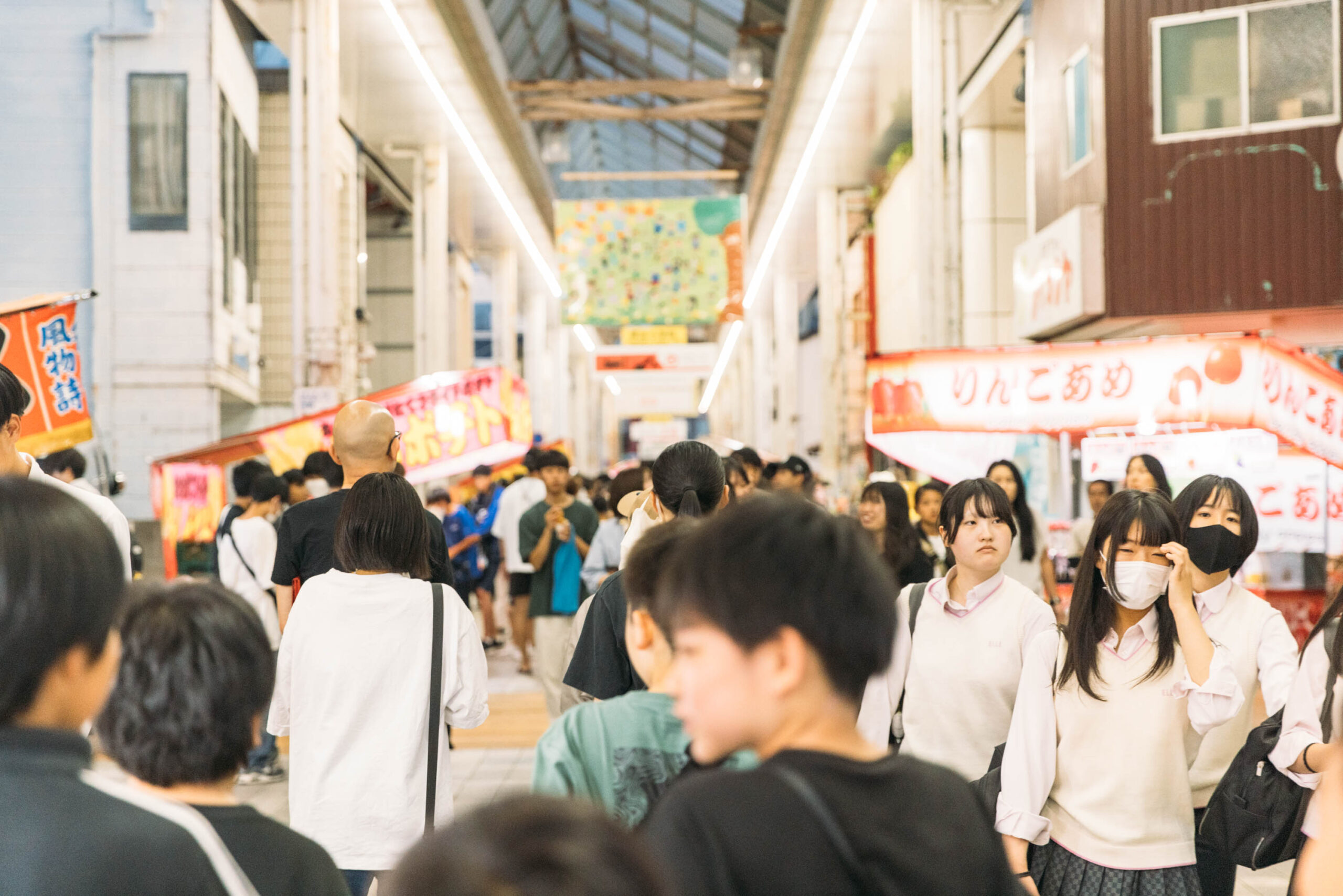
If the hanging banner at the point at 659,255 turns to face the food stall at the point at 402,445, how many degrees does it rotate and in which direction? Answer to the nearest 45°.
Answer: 0° — it already faces it

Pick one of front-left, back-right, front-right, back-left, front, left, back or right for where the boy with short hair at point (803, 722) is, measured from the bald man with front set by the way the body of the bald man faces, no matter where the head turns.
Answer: back

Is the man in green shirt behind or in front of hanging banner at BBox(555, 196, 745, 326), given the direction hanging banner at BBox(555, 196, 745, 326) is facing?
in front

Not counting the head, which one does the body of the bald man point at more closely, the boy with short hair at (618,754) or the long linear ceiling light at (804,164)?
the long linear ceiling light

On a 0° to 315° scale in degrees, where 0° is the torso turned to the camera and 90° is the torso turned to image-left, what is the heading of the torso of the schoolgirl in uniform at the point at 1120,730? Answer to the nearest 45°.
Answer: approximately 0°

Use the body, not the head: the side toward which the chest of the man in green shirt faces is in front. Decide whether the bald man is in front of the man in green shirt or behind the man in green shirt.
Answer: in front

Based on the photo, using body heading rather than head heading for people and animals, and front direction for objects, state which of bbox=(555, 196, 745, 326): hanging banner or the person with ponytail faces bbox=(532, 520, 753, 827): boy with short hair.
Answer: the hanging banner

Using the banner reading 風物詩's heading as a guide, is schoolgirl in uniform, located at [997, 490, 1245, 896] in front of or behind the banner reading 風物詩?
in front

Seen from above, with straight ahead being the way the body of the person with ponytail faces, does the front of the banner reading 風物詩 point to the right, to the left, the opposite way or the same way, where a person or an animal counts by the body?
the opposite way

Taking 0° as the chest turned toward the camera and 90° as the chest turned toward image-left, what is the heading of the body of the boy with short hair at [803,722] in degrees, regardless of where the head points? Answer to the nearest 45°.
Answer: approximately 135°

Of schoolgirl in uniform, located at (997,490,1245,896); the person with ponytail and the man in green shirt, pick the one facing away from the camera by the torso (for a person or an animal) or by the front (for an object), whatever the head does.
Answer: the person with ponytail

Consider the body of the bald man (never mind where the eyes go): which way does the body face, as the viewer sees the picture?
away from the camera

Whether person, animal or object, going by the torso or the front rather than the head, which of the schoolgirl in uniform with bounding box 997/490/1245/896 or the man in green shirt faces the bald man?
the man in green shirt

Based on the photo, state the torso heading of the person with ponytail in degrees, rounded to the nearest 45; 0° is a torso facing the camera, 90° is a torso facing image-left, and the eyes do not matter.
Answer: approximately 180°

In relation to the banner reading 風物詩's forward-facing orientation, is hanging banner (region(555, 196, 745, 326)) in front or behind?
behind
